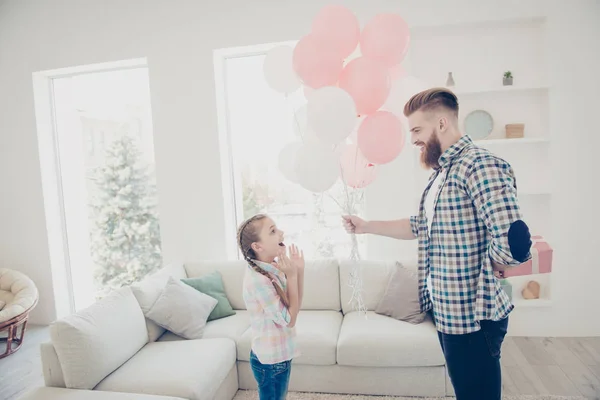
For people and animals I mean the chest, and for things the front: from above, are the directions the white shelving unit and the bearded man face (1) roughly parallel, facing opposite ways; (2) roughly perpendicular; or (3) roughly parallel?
roughly perpendicular

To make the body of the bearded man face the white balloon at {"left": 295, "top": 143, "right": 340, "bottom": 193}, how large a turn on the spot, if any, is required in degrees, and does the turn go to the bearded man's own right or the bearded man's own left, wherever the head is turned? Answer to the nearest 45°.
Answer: approximately 45° to the bearded man's own right

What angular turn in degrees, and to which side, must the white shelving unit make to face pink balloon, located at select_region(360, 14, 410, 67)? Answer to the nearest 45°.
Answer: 0° — it already faces it

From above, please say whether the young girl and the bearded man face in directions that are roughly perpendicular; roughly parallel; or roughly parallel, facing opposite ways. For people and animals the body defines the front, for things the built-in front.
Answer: roughly parallel, facing opposite ways

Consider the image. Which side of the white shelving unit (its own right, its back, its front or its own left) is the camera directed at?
front

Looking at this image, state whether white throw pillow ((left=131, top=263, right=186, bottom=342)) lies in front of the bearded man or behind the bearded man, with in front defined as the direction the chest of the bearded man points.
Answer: in front

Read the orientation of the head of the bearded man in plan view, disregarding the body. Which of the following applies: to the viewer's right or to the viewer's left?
to the viewer's left

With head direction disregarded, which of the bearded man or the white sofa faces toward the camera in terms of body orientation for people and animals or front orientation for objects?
the white sofa

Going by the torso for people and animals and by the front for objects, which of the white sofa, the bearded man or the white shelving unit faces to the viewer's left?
the bearded man

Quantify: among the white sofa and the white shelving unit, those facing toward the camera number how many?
2

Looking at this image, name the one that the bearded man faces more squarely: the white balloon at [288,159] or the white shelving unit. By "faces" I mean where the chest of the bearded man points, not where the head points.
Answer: the white balloon

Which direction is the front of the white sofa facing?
toward the camera

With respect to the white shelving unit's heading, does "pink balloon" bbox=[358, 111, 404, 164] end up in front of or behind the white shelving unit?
in front

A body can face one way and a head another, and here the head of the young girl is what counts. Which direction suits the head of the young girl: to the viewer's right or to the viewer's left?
to the viewer's right

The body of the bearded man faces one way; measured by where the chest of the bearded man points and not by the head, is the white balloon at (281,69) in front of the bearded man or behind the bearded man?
in front

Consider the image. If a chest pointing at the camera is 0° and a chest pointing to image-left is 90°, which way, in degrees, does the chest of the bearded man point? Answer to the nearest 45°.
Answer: approximately 90°

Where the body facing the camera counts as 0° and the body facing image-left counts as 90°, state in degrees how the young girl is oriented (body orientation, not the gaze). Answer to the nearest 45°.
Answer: approximately 270°
